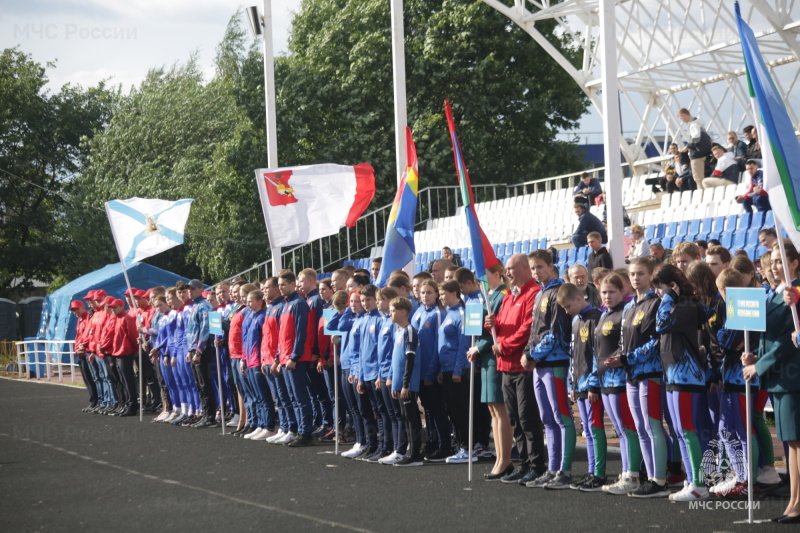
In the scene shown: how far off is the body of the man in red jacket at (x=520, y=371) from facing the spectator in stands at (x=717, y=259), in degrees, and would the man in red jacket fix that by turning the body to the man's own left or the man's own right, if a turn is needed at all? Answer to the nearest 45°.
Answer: approximately 135° to the man's own left

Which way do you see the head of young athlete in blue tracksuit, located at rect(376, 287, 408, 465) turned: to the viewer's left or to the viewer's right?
to the viewer's left

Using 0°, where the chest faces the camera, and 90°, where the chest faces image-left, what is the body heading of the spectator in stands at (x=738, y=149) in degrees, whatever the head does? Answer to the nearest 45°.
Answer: approximately 45°

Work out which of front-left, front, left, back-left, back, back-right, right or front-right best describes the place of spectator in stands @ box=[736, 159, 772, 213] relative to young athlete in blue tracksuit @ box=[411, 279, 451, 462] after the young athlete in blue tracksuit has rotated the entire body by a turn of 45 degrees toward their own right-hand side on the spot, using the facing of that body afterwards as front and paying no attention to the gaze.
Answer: back-right

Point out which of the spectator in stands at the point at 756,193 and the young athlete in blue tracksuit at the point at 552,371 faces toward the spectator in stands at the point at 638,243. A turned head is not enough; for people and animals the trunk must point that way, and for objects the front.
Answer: the spectator in stands at the point at 756,193

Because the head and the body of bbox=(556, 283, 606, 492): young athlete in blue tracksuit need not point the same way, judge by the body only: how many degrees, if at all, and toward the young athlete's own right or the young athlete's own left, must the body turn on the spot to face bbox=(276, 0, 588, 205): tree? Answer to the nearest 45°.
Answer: approximately 135° to the young athlete's own right

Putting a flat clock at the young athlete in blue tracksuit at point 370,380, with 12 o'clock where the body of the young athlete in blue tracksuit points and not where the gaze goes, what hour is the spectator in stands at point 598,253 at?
The spectator in stands is roughly at 6 o'clock from the young athlete in blue tracksuit.

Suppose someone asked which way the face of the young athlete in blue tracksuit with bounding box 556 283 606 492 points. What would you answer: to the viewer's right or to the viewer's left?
to the viewer's left

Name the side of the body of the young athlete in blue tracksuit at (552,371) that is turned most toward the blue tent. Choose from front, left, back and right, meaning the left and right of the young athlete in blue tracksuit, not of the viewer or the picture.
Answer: right

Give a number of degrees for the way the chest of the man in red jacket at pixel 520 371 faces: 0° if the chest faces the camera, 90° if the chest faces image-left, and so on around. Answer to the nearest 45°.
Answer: approximately 45°
